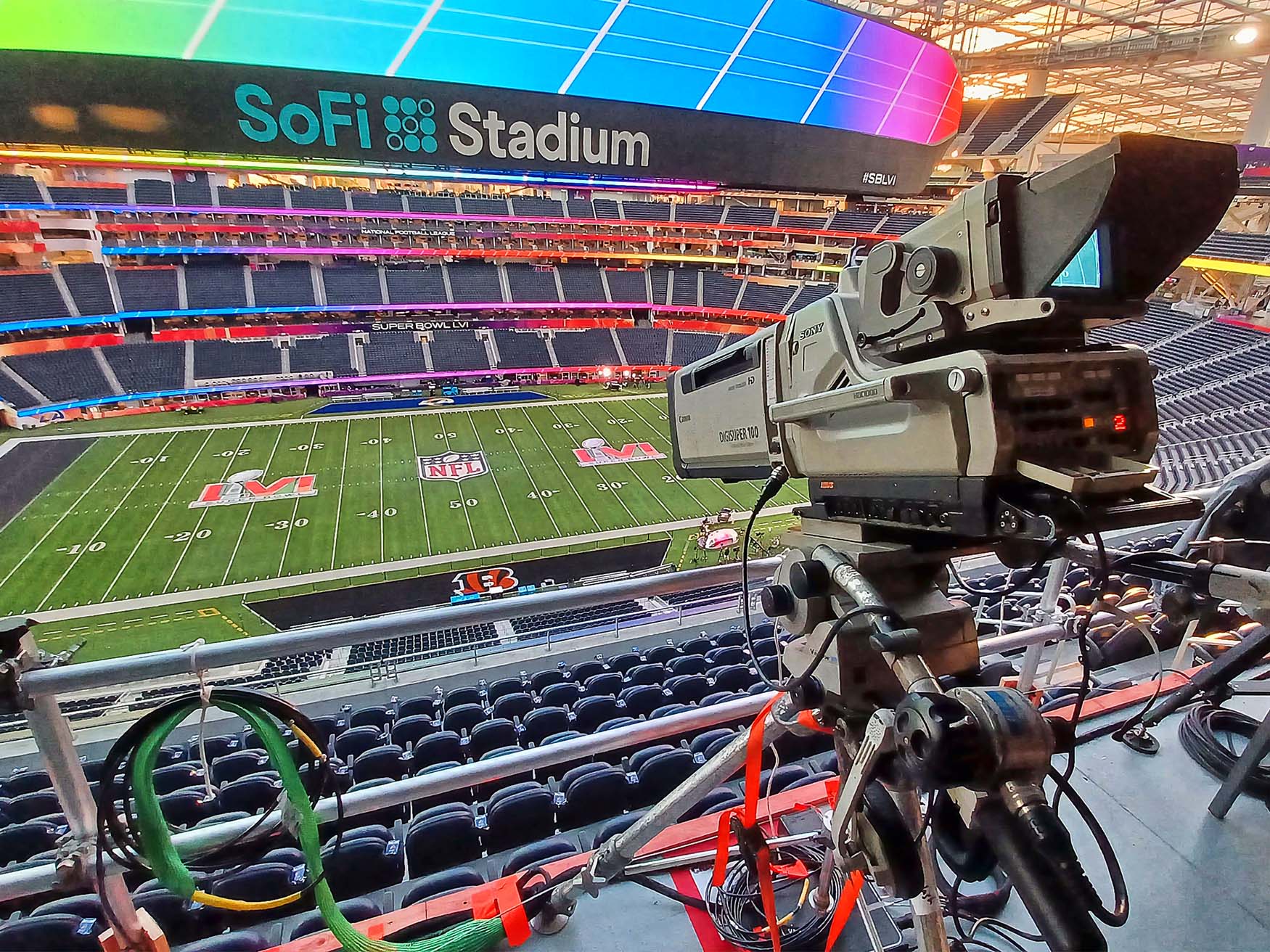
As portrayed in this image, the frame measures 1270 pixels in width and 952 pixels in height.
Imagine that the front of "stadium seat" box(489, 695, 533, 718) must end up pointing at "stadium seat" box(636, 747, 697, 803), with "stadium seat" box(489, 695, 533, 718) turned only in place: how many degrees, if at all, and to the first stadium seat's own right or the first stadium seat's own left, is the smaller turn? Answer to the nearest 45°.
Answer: approximately 180°

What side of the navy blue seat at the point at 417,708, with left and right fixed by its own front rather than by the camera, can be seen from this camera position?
back

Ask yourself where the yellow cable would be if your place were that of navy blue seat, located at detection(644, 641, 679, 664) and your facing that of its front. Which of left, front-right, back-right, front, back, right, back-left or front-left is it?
back

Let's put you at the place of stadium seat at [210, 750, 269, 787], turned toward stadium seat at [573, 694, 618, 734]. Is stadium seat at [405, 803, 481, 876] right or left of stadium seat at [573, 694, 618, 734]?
right

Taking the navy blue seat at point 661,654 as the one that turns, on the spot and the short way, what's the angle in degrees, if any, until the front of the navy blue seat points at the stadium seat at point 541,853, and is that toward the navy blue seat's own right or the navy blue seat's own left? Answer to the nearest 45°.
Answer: approximately 180°

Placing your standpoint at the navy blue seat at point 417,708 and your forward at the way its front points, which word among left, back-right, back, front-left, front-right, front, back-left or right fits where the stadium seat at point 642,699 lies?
back-right

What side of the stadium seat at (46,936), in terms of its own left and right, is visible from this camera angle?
back

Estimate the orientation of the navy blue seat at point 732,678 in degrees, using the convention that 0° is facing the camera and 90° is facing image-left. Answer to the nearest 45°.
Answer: approximately 135°

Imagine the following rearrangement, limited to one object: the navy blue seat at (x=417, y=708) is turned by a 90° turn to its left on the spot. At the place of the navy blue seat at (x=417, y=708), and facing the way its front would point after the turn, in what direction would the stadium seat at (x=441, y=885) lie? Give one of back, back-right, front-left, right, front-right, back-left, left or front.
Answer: left

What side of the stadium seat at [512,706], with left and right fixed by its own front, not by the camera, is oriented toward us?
back

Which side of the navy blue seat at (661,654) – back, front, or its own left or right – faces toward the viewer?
back
